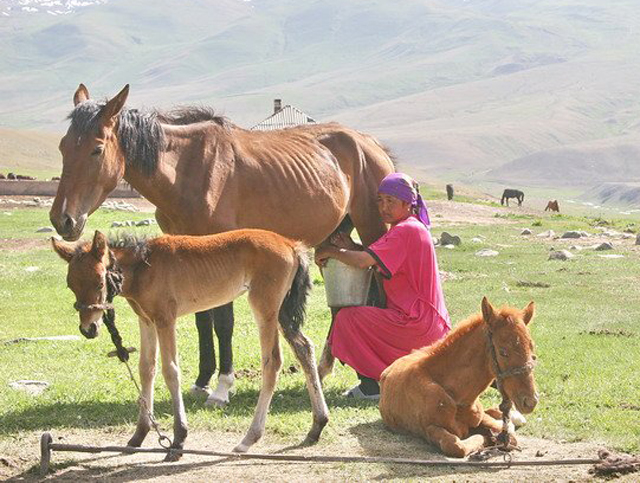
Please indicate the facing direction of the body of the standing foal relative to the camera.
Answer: to the viewer's left

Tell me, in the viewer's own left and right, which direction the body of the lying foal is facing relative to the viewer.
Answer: facing the viewer and to the right of the viewer

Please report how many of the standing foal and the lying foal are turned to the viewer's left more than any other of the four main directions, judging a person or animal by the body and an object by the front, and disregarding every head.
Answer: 1

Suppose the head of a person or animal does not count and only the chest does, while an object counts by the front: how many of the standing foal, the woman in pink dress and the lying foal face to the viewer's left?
2

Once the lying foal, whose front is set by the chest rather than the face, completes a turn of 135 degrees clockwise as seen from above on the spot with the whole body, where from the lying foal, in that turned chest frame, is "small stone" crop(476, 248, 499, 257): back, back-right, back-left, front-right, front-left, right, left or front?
right

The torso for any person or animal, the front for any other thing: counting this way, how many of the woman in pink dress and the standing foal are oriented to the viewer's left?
2

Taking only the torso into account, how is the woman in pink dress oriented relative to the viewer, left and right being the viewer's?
facing to the left of the viewer

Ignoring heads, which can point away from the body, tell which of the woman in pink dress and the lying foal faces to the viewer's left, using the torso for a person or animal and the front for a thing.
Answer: the woman in pink dress

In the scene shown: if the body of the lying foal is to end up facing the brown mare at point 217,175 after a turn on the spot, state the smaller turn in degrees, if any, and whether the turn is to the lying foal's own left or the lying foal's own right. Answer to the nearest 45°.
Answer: approximately 180°

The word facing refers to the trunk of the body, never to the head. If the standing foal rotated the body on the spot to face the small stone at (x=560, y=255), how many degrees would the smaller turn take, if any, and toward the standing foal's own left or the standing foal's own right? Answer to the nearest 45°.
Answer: approximately 135° to the standing foal's own right

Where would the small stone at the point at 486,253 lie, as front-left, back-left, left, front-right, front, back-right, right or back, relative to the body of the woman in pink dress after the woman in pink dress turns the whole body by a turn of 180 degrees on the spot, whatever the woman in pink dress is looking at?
left

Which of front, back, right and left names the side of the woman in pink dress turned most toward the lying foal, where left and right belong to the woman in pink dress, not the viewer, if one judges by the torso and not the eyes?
left

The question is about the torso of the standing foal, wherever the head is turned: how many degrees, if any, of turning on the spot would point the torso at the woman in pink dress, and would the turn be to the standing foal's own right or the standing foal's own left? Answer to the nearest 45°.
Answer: approximately 135° to the standing foal's own right

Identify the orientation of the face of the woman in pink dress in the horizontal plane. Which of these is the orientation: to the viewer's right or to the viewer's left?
to the viewer's left

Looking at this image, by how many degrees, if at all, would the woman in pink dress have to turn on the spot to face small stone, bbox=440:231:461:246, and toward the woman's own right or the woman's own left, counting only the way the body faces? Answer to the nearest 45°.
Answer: approximately 90° to the woman's own right

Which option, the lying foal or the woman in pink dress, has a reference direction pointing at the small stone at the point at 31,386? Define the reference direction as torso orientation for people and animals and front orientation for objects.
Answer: the woman in pink dress

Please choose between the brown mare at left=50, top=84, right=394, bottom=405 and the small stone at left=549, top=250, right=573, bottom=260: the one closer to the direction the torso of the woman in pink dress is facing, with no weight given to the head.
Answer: the brown mare
